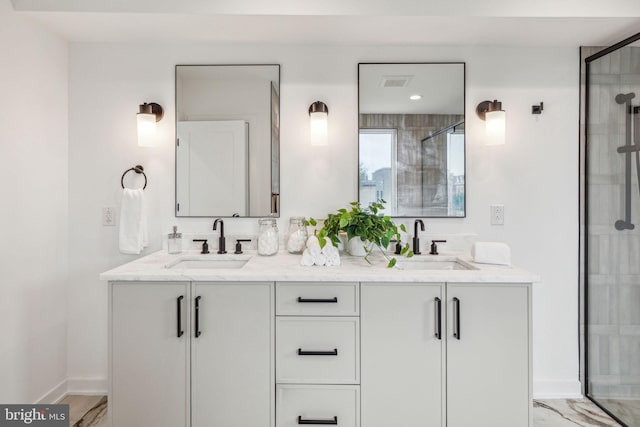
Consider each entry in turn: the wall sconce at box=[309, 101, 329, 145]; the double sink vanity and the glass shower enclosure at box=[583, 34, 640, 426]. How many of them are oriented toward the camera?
2

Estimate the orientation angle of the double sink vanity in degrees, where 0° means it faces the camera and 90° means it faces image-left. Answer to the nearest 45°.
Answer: approximately 0°

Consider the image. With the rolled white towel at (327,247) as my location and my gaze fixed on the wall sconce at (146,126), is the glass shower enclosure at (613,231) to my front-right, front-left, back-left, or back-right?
back-right

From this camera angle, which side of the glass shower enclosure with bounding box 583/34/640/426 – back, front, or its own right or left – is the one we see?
left

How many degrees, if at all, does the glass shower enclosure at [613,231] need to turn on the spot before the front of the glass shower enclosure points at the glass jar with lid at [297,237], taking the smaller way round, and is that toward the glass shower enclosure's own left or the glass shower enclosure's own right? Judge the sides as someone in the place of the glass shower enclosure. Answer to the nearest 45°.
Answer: approximately 45° to the glass shower enclosure's own left

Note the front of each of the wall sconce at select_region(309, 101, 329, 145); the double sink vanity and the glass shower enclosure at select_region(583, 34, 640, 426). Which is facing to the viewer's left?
the glass shower enclosure

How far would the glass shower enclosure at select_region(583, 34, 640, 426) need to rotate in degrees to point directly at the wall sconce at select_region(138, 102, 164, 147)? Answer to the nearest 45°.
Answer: approximately 45° to its left

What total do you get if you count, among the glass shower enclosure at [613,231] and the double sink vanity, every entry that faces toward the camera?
1

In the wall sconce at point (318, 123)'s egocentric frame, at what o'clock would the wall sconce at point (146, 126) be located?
the wall sconce at point (146, 126) is roughly at 3 o'clock from the wall sconce at point (318, 123).
